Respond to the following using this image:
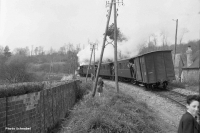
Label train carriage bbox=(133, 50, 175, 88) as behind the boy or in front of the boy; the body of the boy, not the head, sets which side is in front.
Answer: behind

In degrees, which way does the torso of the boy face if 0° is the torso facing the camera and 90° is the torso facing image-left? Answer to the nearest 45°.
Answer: approximately 315°

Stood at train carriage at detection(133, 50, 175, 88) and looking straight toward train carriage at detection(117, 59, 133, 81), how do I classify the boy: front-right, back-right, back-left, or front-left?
back-left

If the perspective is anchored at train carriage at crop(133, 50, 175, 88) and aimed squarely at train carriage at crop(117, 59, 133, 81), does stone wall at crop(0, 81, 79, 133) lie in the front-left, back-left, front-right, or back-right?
back-left

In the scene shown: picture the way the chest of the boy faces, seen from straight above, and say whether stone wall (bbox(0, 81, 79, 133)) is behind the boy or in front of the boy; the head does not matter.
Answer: behind

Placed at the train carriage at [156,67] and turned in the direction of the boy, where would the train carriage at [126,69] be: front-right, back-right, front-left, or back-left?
back-right

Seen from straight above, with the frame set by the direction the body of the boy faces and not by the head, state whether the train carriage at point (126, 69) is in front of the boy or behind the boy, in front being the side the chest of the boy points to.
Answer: behind
